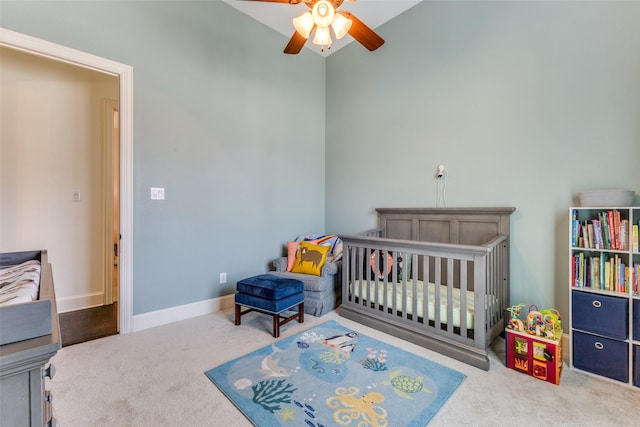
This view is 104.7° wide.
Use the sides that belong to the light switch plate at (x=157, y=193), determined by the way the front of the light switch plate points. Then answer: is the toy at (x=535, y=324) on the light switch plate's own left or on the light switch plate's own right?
on the light switch plate's own left

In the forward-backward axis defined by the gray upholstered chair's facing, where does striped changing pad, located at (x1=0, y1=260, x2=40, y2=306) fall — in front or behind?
in front

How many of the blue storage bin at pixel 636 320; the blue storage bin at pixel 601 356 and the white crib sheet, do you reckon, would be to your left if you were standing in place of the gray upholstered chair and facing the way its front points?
3

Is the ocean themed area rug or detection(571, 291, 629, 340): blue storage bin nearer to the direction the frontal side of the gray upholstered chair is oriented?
the ocean themed area rug

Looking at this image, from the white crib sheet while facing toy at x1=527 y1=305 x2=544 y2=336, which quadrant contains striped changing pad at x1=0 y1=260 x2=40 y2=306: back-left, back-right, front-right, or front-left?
back-right

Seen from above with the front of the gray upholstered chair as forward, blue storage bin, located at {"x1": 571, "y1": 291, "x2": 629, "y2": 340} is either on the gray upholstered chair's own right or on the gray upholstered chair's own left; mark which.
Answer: on the gray upholstered chair's own left

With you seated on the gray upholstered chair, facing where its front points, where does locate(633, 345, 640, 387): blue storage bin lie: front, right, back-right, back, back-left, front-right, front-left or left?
left

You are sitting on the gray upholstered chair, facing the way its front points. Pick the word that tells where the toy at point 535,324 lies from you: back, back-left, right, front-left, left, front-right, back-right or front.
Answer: left

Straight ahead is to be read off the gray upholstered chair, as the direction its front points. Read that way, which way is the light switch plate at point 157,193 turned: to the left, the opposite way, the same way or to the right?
to the left

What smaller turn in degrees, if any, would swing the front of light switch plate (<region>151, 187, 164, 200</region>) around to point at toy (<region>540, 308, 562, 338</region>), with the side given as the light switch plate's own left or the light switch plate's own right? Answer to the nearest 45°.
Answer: approximately 45° to the light switch plate's own left

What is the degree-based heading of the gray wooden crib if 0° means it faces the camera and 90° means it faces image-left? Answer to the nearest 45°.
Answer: approximately 45°
